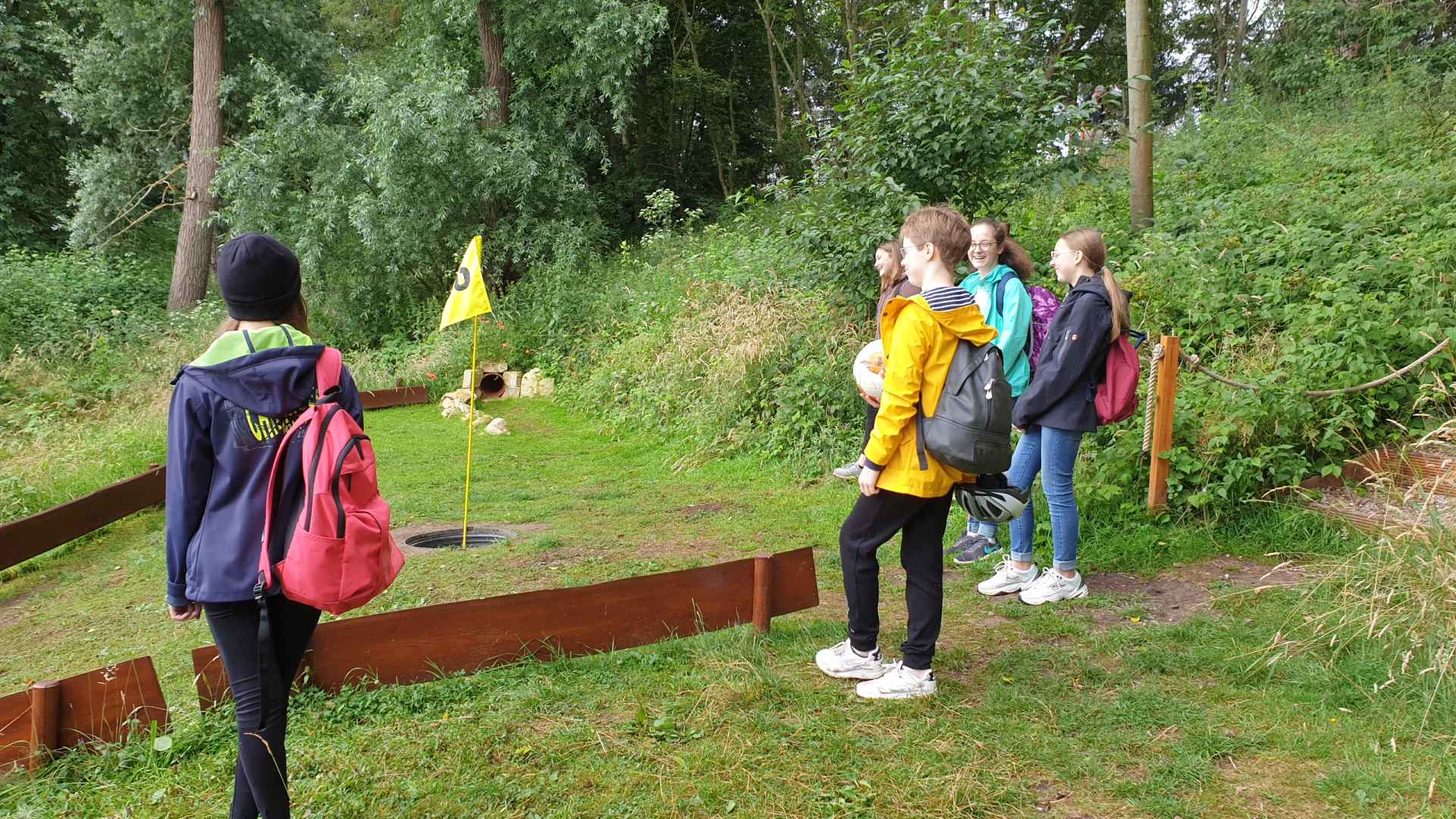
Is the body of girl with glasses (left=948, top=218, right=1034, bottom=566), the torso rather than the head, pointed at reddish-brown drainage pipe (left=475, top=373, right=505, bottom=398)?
no

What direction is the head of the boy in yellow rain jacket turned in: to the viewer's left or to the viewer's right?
to the viewer's left

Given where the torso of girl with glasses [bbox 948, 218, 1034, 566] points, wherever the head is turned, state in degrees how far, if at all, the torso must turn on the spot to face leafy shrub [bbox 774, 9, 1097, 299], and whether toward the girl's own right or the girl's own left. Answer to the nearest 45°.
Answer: approximately 135° to the girl's own right

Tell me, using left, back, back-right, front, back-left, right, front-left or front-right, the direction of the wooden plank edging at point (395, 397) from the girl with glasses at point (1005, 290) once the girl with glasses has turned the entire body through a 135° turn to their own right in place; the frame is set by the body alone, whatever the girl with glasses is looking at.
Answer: front-left

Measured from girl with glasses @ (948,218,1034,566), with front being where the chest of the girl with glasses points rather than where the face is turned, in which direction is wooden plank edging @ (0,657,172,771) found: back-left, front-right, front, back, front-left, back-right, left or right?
front

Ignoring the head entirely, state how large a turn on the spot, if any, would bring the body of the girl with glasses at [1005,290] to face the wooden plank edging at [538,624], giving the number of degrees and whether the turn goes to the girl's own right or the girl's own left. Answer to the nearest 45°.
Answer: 0° — they already face it

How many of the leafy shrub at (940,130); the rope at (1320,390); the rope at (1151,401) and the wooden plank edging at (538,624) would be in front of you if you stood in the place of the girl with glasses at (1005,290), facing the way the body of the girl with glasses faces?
1

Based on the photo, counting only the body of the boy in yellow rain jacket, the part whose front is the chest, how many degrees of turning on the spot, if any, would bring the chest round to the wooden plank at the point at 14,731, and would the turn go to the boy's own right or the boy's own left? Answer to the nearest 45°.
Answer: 0° — they already face it

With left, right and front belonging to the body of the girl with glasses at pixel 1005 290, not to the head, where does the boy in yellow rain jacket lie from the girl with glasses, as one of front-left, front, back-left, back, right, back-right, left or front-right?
front-left

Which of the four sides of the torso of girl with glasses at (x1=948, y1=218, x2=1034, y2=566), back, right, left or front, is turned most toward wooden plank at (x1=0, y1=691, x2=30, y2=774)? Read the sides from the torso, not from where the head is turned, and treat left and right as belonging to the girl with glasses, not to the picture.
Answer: front

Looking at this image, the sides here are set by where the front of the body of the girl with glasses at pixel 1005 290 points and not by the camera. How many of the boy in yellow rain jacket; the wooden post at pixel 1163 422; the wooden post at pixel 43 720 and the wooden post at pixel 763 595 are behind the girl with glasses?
1

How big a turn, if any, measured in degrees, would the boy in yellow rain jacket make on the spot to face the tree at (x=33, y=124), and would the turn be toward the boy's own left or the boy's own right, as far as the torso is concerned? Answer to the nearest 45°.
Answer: approximately 45° to the boy's own right

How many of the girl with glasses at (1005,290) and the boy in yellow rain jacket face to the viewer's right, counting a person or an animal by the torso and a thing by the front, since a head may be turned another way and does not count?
0

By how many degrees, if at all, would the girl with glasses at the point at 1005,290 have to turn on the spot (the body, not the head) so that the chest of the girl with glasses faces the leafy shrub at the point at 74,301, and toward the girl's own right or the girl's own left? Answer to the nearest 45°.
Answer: approximately 90° to the girl's own right

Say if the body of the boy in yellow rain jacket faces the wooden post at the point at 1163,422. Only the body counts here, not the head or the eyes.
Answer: no

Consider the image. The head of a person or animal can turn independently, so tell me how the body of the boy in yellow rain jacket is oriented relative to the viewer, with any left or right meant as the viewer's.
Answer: facing to the left of the viewer

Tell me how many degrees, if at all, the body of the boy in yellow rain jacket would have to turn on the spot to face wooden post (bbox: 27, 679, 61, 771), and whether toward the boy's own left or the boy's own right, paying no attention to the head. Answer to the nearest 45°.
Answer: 0° — they already face it

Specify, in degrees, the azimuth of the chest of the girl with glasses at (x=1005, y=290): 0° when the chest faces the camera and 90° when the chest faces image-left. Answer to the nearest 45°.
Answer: approximately 45°

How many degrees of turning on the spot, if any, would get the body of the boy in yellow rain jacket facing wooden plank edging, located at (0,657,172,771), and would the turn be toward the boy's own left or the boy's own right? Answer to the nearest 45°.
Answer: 0° — they already face it

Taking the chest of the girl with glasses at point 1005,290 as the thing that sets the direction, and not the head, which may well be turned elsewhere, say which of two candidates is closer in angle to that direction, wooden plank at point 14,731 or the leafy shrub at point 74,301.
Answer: the wooden plank

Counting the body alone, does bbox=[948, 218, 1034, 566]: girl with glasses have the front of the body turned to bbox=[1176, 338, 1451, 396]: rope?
no
